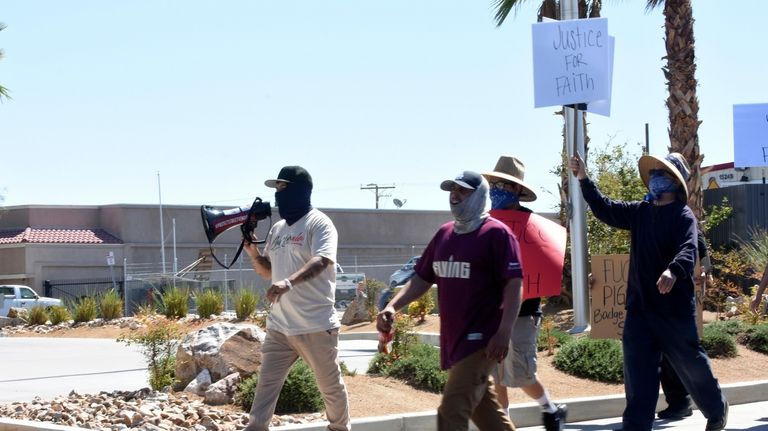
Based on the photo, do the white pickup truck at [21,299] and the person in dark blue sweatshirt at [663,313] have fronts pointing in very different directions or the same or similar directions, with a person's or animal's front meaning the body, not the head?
very different directions

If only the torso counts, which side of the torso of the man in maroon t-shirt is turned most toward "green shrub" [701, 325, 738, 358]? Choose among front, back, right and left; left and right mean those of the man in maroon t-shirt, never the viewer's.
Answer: back

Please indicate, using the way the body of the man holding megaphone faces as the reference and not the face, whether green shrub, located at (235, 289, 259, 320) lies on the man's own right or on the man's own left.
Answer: on the man's own right

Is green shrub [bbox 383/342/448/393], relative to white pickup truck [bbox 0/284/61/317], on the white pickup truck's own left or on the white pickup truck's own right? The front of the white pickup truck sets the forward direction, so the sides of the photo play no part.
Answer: on the white pickup truck's own right

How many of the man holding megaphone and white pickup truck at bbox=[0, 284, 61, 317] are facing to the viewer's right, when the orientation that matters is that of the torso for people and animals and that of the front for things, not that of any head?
1

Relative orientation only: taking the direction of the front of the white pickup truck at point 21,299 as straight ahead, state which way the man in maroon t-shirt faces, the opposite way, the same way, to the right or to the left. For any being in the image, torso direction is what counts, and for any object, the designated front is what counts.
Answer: the opposite way

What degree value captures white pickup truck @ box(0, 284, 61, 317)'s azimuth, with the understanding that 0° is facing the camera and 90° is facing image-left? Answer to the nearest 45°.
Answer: approximately 270°
